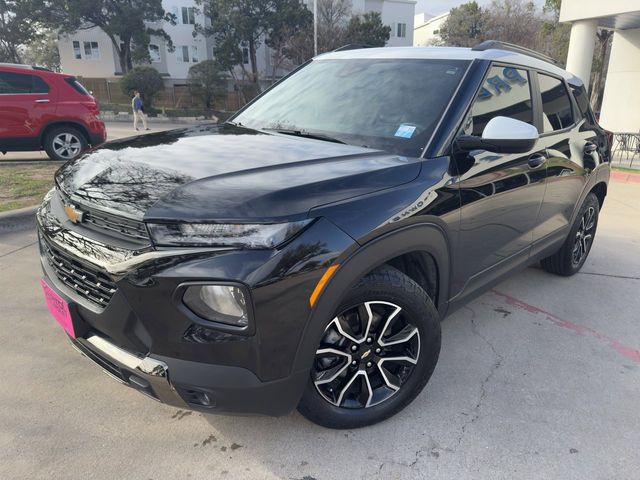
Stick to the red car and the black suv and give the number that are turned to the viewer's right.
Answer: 0

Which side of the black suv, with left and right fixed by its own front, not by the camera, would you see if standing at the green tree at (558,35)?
back

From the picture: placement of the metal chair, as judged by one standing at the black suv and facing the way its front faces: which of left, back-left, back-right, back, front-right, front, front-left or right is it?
back

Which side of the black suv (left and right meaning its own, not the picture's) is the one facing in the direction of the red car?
right

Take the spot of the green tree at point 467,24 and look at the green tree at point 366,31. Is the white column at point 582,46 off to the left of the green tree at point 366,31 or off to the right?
left

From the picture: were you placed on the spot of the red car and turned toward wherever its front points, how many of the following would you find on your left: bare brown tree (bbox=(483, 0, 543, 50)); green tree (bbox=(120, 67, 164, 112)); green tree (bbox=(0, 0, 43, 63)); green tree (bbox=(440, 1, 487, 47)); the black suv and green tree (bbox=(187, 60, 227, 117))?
1

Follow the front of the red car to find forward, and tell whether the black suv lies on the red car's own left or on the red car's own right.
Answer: on the red car's own left

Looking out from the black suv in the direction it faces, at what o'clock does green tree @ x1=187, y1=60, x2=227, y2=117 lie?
The green tree is roughly at 4 o'clock from the black suv.

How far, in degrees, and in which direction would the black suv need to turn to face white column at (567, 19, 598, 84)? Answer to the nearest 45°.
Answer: approximately 180°

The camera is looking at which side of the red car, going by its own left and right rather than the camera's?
left

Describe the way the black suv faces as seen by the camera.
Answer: facing the viewer and to the left of the viewer

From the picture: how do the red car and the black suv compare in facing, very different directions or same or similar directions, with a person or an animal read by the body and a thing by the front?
same or similar directions

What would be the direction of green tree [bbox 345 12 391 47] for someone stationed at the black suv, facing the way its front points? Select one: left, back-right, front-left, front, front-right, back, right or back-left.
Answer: back-right
